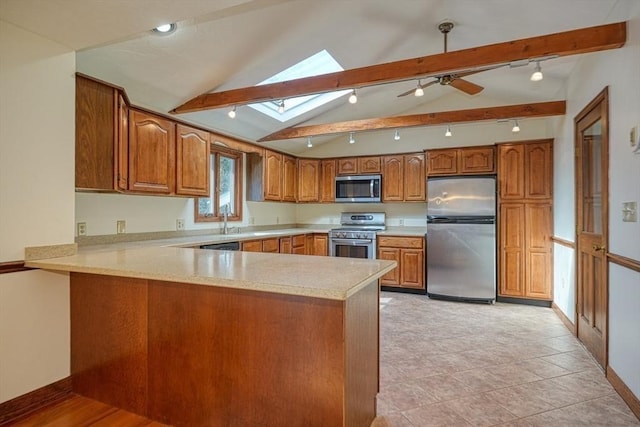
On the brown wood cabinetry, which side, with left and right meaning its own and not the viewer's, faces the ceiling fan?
front

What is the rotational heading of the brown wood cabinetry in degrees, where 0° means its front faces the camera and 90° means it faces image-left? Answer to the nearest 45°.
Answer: approximately 0°
